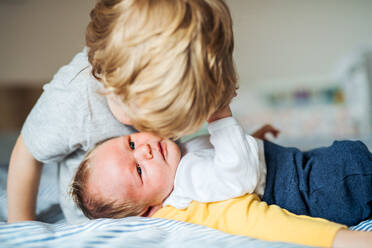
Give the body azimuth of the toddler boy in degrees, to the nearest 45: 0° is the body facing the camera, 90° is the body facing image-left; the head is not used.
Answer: approximately 315°
